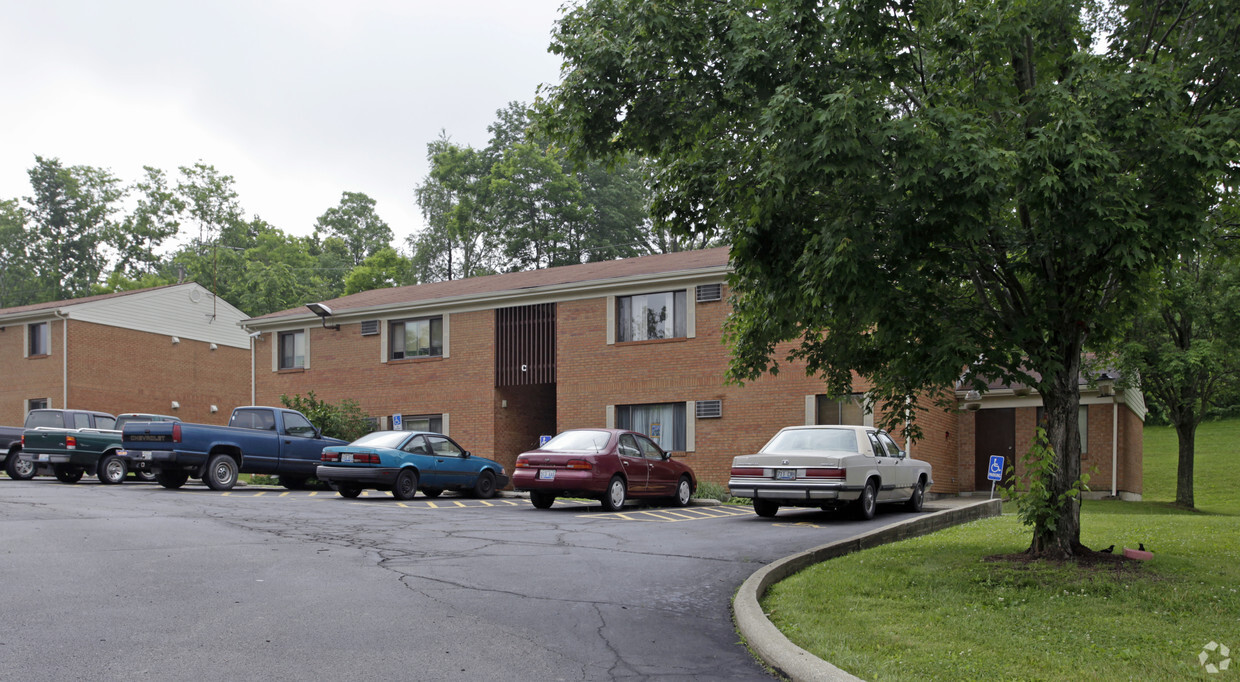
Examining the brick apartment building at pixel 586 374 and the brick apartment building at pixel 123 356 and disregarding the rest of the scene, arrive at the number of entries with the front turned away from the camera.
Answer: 0

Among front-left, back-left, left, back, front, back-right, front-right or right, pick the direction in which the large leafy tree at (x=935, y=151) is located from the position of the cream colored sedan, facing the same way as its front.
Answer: back-right

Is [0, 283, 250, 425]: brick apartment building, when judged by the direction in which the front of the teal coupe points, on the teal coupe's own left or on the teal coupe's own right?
on the teal coupe's own left

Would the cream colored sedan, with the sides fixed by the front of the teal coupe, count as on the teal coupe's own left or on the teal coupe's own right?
on the teal coupe's own right

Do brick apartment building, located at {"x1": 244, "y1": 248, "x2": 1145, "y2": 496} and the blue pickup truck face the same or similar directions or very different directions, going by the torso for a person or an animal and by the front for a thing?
very different directions

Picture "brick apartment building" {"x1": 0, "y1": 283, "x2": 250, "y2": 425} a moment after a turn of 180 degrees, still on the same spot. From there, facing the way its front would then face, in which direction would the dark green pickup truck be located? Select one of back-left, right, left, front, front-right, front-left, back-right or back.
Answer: back-right

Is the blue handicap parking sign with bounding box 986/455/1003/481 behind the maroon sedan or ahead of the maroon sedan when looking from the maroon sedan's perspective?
ahead

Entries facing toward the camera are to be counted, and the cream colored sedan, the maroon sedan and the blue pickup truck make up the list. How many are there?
0

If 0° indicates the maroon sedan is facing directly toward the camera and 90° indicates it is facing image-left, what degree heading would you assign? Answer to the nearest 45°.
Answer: approximately 225°

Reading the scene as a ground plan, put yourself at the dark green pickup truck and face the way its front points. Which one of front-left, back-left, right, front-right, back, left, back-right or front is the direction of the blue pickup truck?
right

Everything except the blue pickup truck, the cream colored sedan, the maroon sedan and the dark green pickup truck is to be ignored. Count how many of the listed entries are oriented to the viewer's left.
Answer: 0
